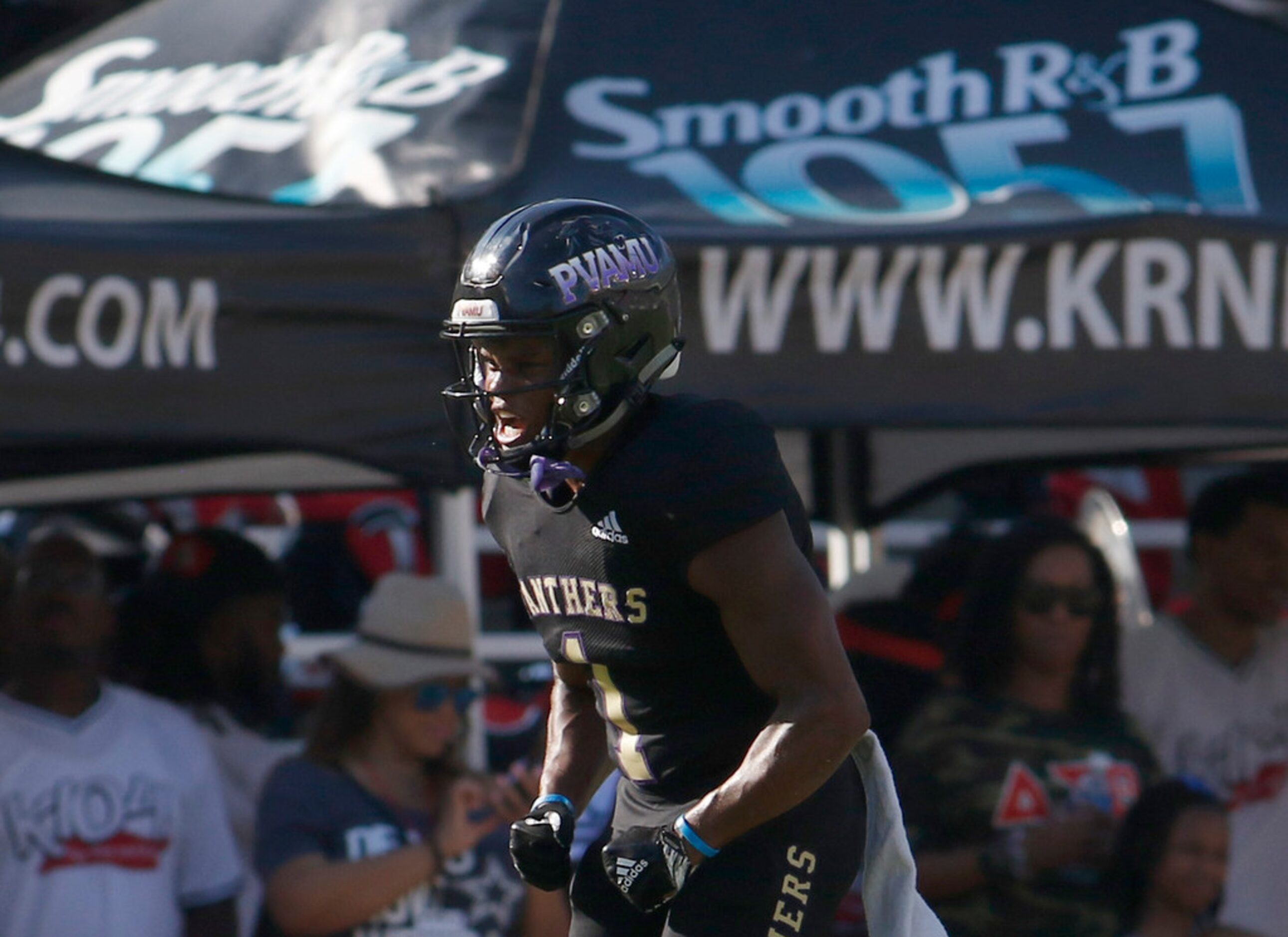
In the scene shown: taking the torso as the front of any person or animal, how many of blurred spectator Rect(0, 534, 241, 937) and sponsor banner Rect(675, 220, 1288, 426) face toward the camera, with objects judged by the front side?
2

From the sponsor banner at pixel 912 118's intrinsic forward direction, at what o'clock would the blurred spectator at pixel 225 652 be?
The blurred spectator is roughly at 3 o'clock from the sponsor banner.

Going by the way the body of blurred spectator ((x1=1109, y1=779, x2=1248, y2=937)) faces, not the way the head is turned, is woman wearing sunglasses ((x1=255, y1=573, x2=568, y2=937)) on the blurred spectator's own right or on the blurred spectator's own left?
on the blurred spectator's own right

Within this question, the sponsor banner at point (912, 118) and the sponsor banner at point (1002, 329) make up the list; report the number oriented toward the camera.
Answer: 2

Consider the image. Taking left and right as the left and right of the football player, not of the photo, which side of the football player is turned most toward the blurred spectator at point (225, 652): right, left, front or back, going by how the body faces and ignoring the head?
right

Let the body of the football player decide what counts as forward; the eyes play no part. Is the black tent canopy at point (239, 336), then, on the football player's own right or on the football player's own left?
on the football player's own right

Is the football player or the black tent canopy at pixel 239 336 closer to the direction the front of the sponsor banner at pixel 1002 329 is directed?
the football player

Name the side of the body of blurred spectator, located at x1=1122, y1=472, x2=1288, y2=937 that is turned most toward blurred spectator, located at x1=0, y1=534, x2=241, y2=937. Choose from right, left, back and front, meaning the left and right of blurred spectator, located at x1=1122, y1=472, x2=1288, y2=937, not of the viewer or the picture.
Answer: right
